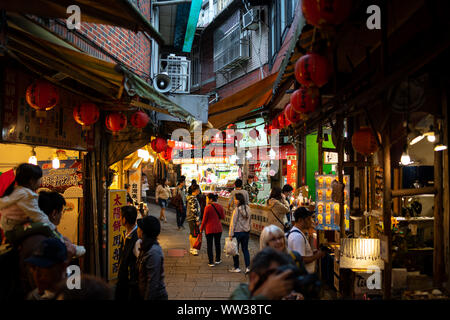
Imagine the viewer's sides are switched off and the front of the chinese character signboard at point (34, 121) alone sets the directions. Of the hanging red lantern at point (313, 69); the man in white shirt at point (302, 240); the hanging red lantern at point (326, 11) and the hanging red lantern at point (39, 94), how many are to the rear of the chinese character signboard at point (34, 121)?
0

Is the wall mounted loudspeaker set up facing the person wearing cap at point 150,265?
yes

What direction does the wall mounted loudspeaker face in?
toward the camera

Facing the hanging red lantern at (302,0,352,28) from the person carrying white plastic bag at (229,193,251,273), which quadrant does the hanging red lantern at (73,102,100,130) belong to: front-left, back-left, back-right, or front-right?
front-right

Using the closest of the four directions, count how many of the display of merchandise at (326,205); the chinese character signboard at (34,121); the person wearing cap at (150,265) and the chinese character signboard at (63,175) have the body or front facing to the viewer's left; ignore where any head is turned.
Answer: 1

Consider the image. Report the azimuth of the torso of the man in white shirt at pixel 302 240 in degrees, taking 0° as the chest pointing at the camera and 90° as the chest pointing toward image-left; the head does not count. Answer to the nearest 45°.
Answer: approximately 270°

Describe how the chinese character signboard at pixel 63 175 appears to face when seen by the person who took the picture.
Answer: facing the viewer
